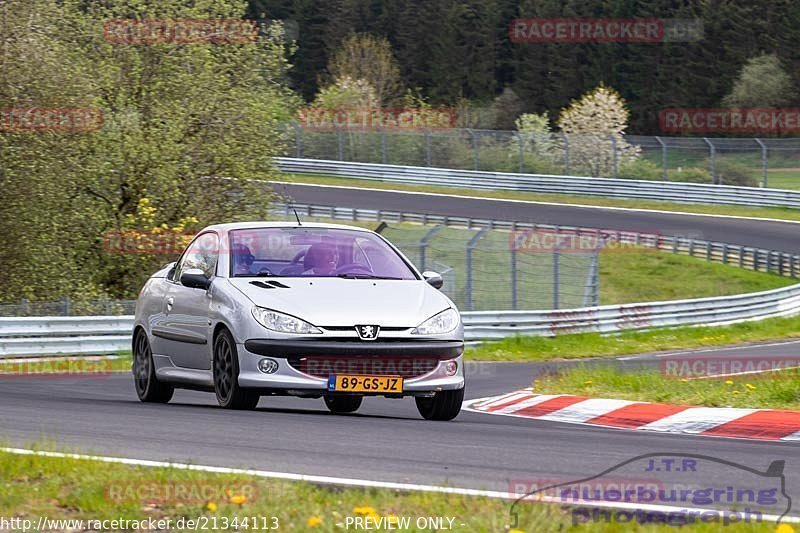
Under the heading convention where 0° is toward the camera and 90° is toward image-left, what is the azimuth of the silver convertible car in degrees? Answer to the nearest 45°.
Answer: approximately 315°

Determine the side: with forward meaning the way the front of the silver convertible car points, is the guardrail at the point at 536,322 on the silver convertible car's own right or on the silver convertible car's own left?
on the silver convertible car's own left

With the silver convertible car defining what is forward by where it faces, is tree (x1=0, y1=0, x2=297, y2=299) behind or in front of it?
behind

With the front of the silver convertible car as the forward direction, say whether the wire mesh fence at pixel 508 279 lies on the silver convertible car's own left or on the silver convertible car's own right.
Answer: on the silver convertible car's own left
